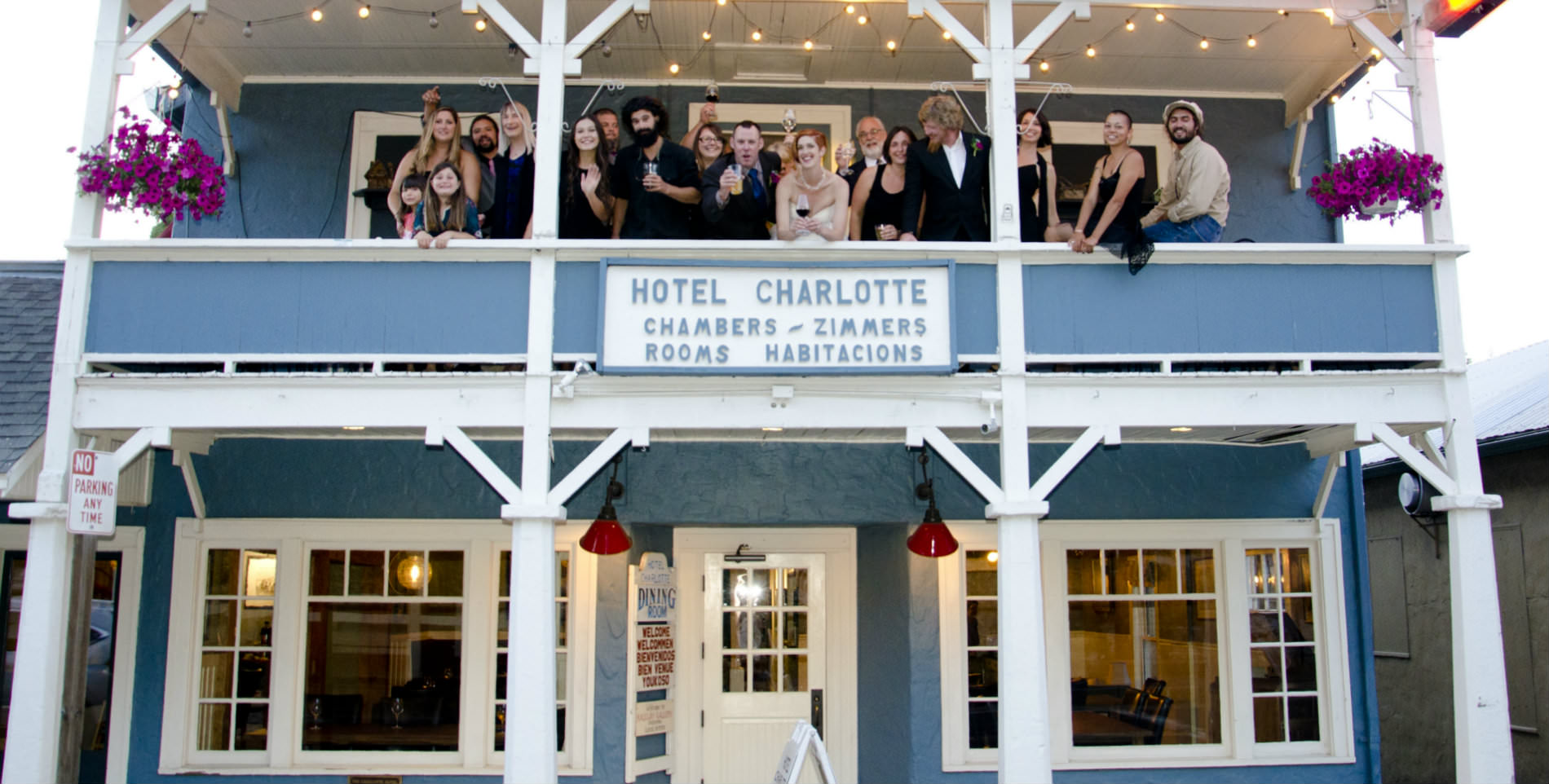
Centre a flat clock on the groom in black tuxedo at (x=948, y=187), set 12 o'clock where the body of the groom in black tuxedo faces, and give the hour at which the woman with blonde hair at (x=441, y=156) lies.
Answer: The woman with blonde hair is roughly at 3 o'clock from the groom in black tuxedo.

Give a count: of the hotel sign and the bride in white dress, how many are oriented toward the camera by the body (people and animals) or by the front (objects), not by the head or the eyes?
2

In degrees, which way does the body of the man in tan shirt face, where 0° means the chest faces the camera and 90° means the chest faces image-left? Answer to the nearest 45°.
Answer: approximately 45°

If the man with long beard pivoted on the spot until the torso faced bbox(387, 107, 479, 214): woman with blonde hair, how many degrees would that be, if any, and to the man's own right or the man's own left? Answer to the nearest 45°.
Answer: approximately 90° to the man's own right

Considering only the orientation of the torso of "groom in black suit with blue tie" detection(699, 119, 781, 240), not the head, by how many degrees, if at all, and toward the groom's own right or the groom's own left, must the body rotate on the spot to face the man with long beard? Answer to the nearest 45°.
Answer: approximately 135° to the groom's own right

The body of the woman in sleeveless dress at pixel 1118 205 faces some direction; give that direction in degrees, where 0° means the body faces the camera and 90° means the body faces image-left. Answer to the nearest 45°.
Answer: approximately 45°

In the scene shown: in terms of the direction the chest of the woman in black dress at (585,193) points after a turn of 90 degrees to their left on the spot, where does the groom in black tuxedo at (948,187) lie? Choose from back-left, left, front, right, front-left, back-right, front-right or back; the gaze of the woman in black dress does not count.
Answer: front

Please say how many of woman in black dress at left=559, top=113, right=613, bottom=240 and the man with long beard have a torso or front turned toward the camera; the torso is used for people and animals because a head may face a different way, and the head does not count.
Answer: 2
